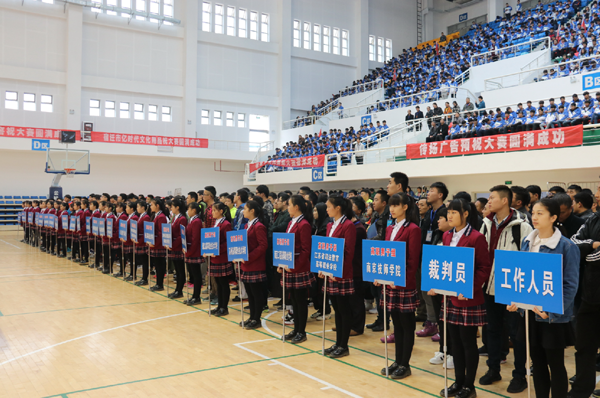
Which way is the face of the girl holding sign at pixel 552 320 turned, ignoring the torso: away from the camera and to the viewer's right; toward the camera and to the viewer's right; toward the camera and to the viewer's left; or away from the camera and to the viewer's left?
toward the camera and to the viewer's left

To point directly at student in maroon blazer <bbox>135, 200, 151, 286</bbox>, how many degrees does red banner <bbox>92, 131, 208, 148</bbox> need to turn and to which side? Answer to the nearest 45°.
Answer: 0° — it already faces them

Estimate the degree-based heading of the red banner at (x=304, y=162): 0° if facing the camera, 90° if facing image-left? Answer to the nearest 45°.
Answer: approximately 45°

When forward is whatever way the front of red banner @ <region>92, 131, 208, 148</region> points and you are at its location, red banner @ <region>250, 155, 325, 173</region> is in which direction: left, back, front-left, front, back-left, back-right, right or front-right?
front-left

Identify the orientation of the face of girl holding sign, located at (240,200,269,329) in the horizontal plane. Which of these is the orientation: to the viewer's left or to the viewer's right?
to the viewer's left

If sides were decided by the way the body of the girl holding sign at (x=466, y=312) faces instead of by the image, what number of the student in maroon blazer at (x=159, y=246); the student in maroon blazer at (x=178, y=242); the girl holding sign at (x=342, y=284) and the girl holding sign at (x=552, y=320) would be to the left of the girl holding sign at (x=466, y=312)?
1

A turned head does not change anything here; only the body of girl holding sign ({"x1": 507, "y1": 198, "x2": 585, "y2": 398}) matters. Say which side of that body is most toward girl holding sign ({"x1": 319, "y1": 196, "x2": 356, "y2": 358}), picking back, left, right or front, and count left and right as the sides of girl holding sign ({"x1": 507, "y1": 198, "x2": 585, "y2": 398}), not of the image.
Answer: right

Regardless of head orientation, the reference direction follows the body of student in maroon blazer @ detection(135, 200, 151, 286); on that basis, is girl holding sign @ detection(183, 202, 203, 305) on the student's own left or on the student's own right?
on the student's own left
